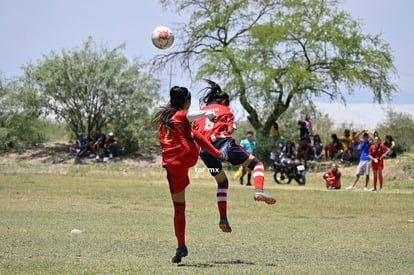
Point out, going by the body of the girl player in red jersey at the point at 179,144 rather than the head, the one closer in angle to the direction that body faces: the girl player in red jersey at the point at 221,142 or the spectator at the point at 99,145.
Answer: the girl player in red jersey

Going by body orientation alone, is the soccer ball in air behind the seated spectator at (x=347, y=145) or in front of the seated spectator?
in front

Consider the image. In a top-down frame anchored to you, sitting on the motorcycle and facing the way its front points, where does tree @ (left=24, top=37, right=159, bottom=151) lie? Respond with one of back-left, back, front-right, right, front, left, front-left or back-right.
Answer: front-right

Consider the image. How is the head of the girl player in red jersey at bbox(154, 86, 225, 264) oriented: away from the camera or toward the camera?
away from the camera

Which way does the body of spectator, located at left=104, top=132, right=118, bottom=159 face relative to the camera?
toward the camera

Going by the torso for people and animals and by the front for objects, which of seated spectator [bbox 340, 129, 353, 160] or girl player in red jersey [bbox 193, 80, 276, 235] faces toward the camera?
the seated spectator

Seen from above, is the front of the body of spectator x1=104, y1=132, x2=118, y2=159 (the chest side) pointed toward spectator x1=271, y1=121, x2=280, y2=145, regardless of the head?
no

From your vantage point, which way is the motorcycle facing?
to the viewer's left

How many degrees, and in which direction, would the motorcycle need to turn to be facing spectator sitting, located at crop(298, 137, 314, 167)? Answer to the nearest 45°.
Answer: approximately 90° to its right

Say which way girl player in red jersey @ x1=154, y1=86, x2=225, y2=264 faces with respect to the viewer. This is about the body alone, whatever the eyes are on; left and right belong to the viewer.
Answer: facing away from the viewer and to the right of the viewer

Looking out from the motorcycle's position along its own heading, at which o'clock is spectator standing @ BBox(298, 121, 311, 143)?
The spectator standing is roughly at 3 o'clock from the motorcycle.

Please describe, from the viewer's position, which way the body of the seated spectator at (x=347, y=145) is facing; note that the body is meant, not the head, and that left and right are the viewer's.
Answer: facing the viewer

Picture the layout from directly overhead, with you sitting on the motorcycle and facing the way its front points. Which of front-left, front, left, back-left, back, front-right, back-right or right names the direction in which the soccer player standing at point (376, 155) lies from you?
back-left

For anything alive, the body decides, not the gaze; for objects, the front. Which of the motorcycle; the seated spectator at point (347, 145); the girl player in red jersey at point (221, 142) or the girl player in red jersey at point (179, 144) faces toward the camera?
the seated spectator
